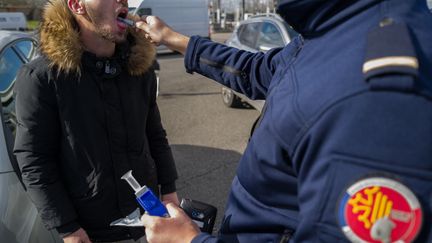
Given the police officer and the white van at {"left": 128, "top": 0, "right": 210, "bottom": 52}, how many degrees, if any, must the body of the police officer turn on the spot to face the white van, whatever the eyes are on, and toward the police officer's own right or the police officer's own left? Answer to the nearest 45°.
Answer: approximately 90° to the police officer's own right

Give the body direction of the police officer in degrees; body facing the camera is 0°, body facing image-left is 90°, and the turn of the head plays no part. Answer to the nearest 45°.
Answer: approximately 90°

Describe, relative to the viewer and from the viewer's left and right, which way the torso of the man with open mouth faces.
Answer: facing the viewer and to the right of the viewer

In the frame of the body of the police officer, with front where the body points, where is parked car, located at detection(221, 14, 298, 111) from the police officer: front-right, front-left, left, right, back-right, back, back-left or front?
right

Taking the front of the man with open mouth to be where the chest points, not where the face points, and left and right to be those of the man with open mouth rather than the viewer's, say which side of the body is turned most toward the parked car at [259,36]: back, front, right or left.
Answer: left

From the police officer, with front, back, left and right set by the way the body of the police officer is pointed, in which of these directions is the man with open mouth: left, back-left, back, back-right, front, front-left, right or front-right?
front-right

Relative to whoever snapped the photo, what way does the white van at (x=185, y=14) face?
facing to the left of the viewer

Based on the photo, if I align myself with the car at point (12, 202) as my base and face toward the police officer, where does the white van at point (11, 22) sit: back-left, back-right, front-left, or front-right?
back-left

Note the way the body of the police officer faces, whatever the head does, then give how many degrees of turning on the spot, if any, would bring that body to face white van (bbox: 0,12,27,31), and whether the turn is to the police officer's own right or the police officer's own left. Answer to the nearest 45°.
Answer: approximately 45° to the police officer's own right
